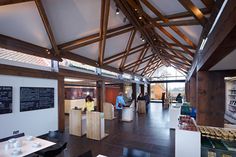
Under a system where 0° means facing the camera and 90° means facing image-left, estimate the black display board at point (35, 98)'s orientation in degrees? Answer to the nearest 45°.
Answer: approximately 315°

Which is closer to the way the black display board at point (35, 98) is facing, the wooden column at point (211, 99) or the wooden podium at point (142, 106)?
the wooden column

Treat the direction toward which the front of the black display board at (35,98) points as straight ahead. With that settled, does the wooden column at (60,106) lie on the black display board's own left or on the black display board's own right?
on the black display board's own left

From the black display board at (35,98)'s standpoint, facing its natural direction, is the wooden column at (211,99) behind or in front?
in front

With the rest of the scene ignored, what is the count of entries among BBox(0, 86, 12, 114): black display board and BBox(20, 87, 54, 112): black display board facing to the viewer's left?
0

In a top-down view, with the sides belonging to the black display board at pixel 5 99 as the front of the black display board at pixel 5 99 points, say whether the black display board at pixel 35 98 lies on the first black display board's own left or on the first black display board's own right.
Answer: on the first black display board's own left
